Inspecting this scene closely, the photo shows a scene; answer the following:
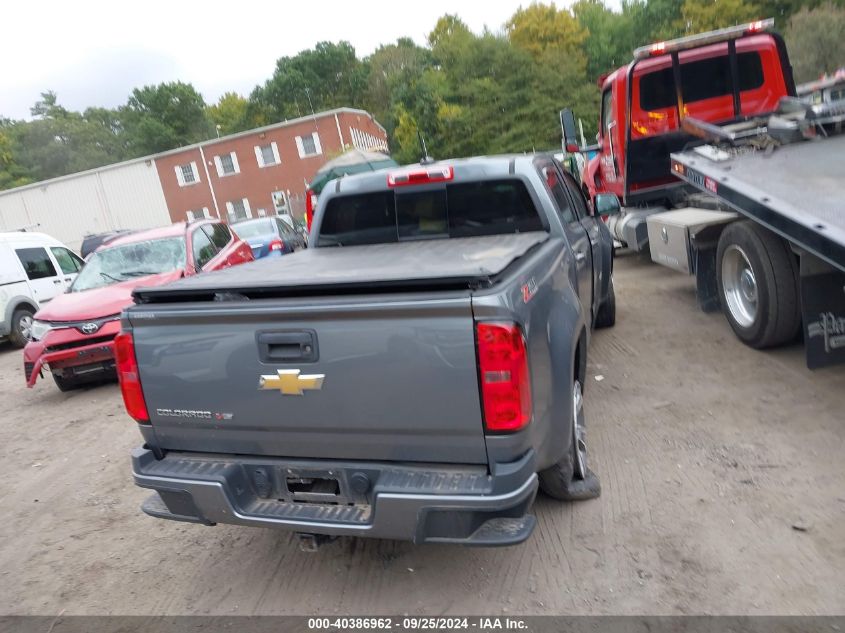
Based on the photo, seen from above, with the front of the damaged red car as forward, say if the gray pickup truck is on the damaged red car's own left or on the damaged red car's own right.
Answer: on the damaged red car's own left

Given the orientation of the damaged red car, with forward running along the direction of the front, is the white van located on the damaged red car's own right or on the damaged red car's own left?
on the damaged red car's own right

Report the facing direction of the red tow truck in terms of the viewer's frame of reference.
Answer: facing away from the viewer and to the left of the viewer

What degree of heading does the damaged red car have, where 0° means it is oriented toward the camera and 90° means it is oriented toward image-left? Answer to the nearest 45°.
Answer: approximately 45°

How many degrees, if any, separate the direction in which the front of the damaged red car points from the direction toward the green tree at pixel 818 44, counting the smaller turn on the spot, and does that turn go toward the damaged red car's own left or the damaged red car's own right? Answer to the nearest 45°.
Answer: approximately 135° to the damaged red car's own left

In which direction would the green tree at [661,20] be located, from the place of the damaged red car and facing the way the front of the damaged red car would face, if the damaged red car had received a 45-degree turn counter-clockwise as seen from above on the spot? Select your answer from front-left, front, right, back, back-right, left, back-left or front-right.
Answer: back-left

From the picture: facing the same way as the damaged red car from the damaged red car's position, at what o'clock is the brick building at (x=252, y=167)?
The brick building is roughly at 5 o'clock from the damaged red car.
